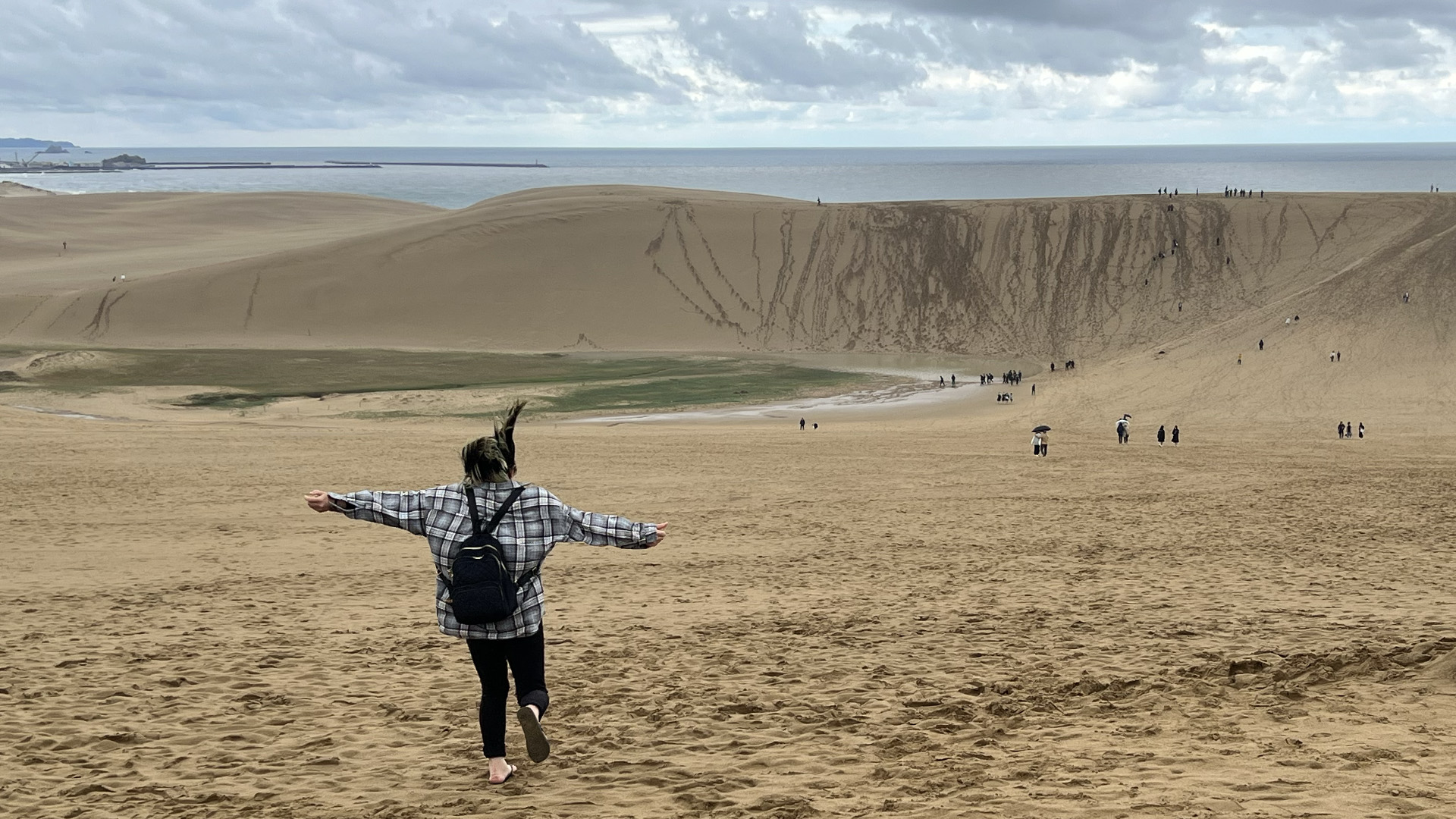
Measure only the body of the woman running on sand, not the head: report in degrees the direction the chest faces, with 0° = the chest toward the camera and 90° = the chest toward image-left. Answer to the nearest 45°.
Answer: approximately 180°

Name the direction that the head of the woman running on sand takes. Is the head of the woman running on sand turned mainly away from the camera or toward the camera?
away from the camera
